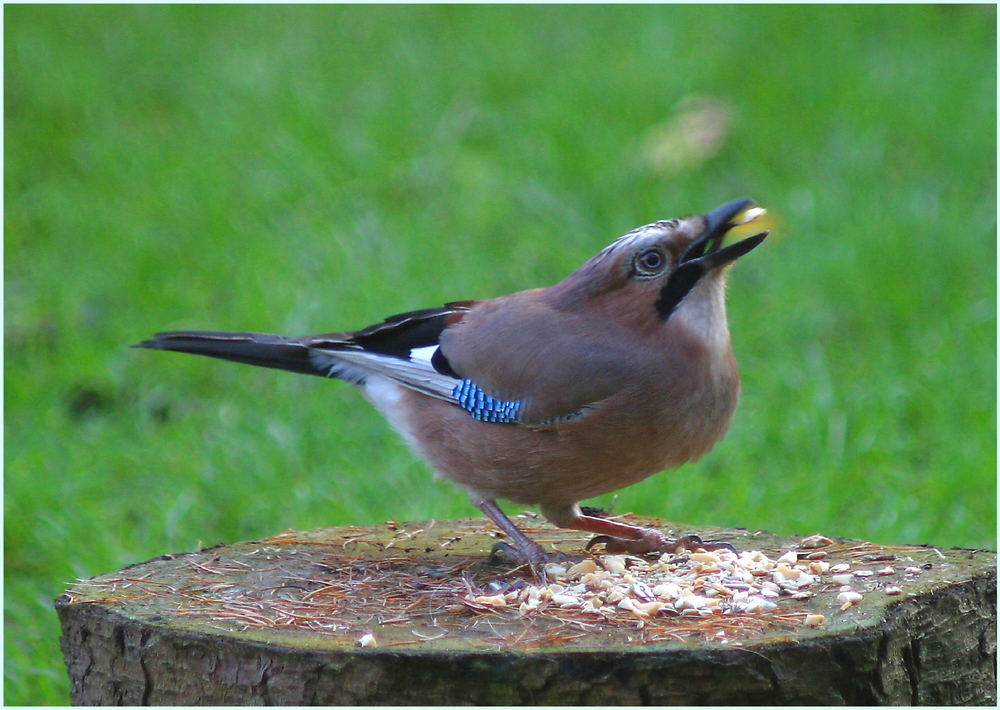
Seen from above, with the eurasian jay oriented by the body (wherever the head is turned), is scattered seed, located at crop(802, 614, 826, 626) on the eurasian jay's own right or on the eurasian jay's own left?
on the eurasian jay's own right

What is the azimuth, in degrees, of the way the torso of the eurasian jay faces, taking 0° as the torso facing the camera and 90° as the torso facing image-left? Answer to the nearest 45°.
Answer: approximately 270°
